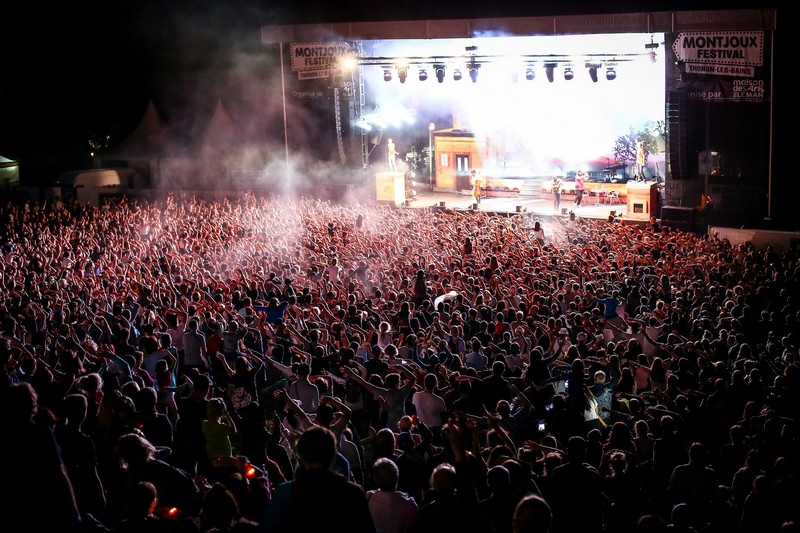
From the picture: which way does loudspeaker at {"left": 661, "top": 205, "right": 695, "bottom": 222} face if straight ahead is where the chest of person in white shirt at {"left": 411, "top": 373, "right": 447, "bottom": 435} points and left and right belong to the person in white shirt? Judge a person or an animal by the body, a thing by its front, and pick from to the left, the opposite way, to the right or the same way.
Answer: the opposite way

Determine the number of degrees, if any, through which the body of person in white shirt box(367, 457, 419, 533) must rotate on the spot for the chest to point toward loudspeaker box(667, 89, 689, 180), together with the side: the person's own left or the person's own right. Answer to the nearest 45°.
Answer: approximately 45° to the person's own right

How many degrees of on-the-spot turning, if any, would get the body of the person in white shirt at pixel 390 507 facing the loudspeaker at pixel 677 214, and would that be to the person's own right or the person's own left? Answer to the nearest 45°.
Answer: approximately 45° to the person's own right

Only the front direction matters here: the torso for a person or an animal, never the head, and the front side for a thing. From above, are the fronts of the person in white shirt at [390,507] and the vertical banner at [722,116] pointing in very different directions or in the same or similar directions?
very different directions

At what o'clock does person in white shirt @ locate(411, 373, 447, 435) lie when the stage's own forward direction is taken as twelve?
The person in white shirt is roughly at 12 o'clock from the stage.

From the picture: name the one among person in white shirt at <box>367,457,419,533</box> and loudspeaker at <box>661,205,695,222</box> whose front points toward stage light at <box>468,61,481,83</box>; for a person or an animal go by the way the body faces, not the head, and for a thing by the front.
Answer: the person in white shirt

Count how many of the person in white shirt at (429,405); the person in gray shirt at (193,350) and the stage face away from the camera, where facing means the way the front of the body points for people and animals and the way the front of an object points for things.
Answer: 2

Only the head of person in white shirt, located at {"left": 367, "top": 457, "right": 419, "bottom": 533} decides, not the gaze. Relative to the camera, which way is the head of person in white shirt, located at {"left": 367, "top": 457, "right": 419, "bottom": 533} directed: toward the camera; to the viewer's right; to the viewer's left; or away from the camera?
away from the camera

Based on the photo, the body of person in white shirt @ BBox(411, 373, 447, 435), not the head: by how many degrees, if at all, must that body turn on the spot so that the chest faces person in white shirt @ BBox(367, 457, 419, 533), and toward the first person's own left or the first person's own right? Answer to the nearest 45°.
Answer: approximately 180°

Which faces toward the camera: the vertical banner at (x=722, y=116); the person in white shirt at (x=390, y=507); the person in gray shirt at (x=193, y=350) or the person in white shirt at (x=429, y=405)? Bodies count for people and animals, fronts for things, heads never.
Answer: the vertical banner

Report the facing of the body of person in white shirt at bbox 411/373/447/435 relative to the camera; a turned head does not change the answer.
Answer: away from the camera

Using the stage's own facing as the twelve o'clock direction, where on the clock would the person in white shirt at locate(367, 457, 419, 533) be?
The person in white shirt is roughly at 12 o'clock from the stage.

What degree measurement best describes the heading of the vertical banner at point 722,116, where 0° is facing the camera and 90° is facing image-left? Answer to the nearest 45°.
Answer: approximately 0°

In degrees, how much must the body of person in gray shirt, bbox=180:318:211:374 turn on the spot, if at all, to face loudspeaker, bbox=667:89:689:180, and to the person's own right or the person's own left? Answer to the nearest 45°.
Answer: approximately 45° to the person's own right

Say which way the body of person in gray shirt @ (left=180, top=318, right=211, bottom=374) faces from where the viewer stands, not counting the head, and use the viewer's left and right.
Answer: facing away from the viewer

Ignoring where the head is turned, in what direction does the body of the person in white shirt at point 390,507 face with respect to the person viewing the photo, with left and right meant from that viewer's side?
facing away from the viewer

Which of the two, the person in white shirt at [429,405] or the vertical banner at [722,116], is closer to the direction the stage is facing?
the person in white shirt
